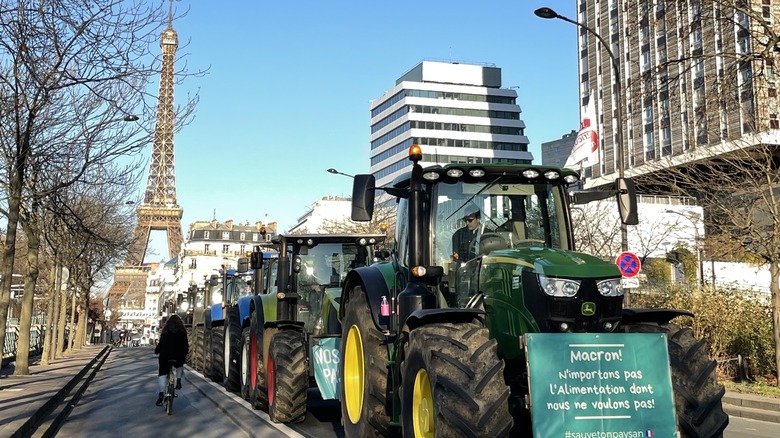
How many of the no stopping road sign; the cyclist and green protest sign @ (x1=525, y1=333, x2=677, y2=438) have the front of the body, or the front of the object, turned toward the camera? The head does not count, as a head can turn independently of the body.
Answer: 2

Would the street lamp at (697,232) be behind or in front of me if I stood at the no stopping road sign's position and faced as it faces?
behind

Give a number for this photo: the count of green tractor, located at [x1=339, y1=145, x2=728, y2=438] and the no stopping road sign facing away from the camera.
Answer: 0

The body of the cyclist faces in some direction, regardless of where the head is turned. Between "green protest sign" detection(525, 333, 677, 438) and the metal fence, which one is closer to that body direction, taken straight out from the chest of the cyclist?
the metal fence

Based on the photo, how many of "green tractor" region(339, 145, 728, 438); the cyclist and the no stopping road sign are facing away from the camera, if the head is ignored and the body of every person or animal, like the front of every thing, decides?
1

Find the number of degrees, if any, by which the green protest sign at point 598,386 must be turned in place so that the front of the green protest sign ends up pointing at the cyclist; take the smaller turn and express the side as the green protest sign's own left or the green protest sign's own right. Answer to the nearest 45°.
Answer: approximately 135° to the green protest sign's own right

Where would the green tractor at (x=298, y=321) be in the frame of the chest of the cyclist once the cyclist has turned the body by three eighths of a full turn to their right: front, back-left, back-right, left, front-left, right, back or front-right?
front

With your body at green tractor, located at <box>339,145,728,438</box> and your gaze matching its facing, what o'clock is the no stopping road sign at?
The no stopping road sign is roughly at 8 o'clock from the green tractor.

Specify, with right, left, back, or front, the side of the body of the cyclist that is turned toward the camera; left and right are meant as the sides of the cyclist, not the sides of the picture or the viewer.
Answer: back

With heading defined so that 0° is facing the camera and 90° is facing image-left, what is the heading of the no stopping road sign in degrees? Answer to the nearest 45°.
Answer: approximately 0°

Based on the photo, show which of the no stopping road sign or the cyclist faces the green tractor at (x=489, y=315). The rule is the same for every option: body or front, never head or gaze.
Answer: the no stopping road sign

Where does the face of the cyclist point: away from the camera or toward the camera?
away from the camera

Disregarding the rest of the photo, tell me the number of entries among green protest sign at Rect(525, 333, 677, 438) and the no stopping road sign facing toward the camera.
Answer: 2
